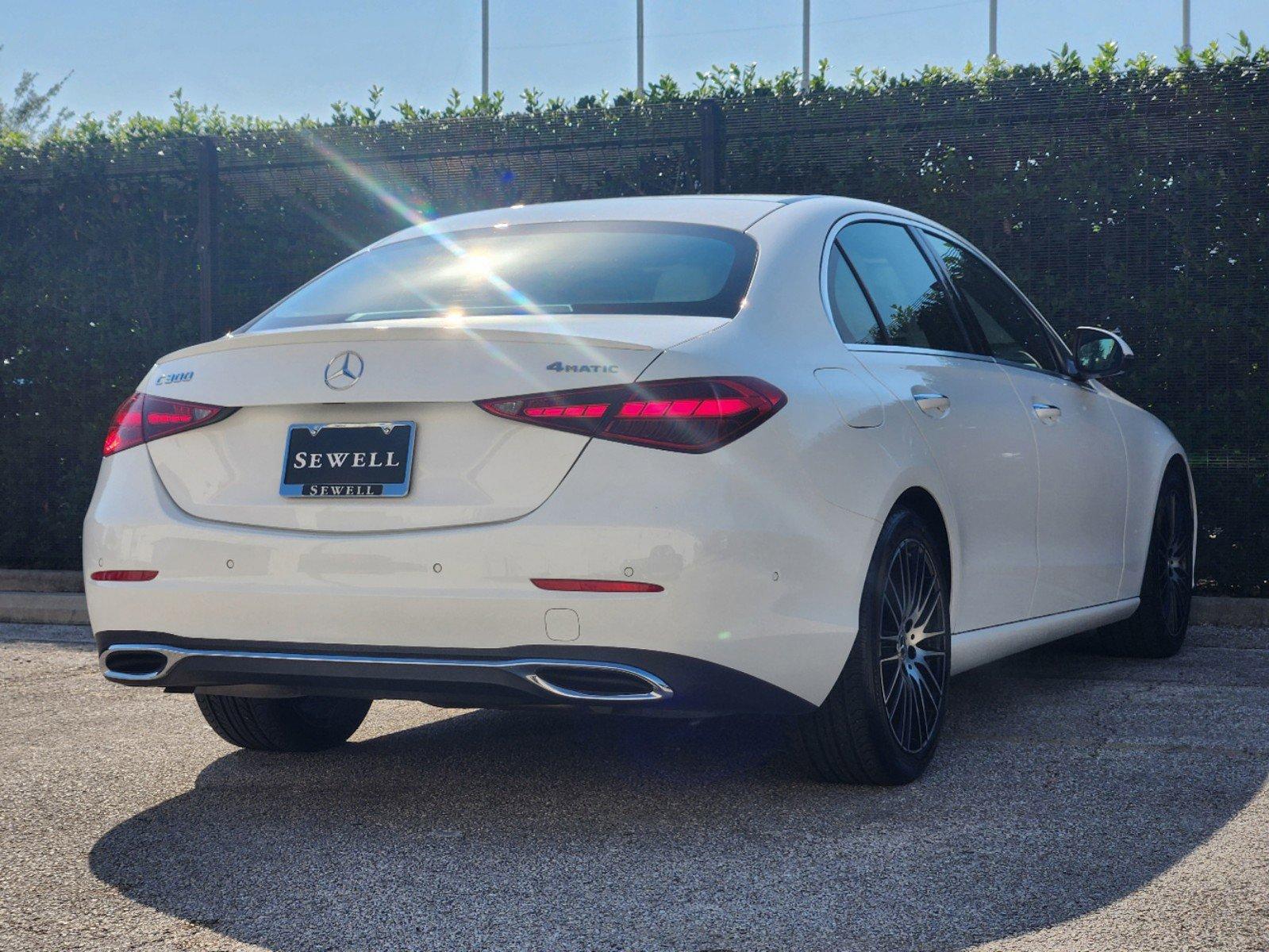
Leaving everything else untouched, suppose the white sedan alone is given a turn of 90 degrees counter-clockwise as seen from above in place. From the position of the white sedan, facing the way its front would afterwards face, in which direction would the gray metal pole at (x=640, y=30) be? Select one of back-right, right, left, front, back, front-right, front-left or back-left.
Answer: front-right

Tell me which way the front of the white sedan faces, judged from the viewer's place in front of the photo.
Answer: facing away from the viewer and to the right of the viewer

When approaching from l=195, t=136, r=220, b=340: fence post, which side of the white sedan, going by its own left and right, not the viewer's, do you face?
left

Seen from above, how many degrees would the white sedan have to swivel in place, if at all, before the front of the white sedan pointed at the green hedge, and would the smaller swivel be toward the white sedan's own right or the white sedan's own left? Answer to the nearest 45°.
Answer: approximately 45° to the white sedan's own left

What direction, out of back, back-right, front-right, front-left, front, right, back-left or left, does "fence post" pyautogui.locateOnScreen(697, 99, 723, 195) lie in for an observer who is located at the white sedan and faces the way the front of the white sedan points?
front-left

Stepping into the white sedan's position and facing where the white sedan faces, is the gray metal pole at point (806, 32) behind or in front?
in front
